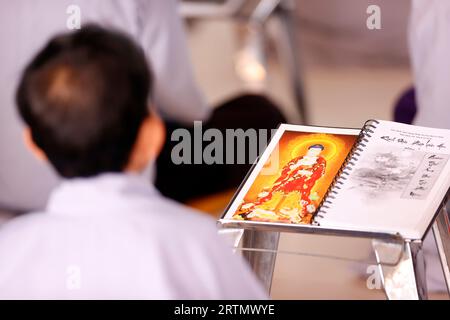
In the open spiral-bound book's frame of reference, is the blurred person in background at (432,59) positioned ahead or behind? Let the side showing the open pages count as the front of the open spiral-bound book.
behind

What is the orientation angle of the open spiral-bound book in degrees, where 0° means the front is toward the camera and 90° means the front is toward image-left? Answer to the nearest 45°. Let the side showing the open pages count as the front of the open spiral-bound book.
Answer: approximately 0°

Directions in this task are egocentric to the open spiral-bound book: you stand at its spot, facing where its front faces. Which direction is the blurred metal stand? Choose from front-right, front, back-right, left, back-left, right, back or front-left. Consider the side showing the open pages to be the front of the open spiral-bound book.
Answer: back
